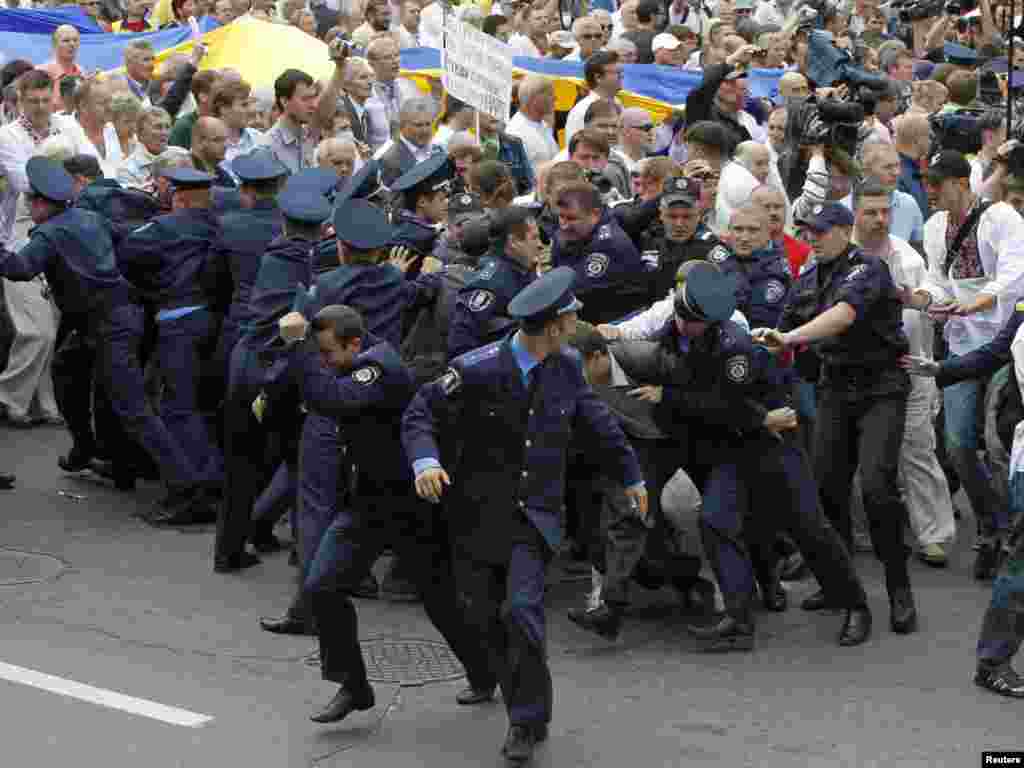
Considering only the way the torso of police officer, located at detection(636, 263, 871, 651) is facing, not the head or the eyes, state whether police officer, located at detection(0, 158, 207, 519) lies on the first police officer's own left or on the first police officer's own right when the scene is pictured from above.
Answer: on the first police officer's own right

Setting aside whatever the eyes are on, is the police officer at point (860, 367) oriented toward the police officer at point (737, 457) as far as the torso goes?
yes

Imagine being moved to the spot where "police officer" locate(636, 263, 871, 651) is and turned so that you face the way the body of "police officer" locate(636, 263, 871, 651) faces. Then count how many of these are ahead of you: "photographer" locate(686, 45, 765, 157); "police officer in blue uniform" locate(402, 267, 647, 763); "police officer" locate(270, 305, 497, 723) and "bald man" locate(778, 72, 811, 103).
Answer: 2

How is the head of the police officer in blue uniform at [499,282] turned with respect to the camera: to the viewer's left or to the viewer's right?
to the viewer's right

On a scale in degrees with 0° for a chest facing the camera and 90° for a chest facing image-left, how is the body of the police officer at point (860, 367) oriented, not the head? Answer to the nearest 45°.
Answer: approximately 45°

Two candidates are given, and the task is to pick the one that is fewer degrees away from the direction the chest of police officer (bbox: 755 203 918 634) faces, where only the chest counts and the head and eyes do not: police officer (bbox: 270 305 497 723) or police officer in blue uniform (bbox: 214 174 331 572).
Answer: the police officer

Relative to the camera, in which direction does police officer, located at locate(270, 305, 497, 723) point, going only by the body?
to the viewer's left

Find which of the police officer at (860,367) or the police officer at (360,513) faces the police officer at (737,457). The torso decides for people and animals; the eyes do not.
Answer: the police officer at (860,367)

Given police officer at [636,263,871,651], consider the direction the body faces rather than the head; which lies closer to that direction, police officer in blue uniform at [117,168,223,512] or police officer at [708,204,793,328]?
the police officer in blue uniform

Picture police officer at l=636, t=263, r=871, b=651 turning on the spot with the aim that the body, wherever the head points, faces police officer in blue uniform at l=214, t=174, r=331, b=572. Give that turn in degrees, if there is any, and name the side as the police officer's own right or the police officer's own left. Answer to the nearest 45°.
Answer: approximately 45° to the police officer's own right

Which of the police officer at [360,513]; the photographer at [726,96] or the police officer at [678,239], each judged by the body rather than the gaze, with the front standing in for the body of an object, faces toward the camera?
the police officer at [678,239]

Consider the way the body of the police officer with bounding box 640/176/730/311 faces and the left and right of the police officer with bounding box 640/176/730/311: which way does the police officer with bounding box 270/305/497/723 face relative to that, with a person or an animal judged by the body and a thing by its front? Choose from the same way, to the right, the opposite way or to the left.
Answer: to the right

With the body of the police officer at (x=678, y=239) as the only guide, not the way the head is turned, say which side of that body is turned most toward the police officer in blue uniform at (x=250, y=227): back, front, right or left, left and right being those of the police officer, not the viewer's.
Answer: right
